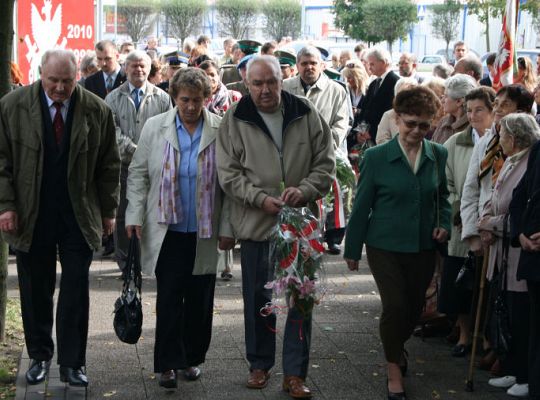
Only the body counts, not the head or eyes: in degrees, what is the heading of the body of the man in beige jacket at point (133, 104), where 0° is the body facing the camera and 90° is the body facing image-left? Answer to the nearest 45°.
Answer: approximately 0°

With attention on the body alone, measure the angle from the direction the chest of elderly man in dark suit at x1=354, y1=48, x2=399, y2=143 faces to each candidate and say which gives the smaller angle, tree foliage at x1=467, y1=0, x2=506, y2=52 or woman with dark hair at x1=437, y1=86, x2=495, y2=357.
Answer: the woman with dark hair

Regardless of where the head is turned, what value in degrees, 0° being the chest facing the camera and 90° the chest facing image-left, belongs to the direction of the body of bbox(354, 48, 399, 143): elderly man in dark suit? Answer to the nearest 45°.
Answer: approximately 45°

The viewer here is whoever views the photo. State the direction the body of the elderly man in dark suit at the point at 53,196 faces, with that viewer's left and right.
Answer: facing the viewer

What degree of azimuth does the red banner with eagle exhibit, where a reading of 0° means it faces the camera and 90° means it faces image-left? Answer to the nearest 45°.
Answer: approximately 0°

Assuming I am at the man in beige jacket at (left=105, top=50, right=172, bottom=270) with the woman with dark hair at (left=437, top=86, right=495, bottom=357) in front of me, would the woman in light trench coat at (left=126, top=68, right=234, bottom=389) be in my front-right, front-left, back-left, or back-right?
front-right

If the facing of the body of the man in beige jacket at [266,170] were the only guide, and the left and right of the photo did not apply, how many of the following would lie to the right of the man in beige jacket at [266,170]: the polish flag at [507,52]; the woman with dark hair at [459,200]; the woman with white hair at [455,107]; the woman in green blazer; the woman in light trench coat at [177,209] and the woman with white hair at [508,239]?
1

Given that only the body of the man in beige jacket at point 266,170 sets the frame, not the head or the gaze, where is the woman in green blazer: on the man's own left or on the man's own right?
on the man's own left

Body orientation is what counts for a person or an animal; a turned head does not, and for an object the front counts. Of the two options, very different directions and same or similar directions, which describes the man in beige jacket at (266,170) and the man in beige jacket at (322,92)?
same or similar directions

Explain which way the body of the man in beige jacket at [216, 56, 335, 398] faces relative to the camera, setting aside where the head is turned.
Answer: toward the camera

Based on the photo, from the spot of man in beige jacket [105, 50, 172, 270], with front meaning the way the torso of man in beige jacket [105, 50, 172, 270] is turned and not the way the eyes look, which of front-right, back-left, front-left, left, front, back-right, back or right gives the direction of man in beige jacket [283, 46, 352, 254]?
left

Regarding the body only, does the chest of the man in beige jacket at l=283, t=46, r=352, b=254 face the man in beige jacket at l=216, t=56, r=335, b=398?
yes
